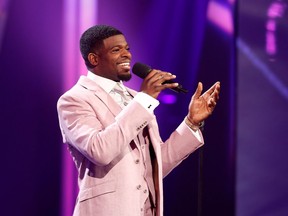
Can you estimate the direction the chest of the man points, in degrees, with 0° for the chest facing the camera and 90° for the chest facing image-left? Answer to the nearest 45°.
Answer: approximately 315°
